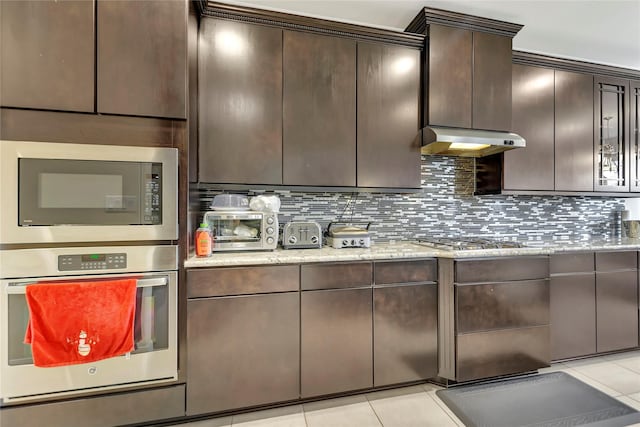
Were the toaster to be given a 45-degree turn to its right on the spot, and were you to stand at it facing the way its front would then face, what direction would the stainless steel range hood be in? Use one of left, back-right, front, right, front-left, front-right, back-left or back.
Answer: back-left

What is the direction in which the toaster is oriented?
toward the camera

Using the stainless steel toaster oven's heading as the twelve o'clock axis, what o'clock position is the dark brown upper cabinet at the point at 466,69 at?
The dark brown upper cabinet is roughly at 9 o'clock from the stainless steel toaster oven.

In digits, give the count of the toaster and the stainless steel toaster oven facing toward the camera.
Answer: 2

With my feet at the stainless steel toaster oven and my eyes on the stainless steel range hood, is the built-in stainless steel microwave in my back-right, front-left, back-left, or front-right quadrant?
back-right

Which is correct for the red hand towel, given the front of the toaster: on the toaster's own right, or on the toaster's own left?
on the toaster's own right

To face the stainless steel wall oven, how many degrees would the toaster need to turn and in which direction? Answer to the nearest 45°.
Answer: approximately 45° to its right

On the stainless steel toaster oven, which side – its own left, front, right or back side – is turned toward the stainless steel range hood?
left

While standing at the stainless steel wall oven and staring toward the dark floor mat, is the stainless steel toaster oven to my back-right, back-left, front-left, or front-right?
front-left

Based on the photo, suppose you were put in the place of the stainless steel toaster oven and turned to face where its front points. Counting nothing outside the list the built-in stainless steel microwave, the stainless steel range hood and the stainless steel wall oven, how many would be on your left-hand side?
1

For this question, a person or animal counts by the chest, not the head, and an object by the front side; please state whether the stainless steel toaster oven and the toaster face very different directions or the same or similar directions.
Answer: same or similar directions

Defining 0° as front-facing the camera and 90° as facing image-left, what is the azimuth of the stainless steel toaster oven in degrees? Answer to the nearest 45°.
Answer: approximately 0°

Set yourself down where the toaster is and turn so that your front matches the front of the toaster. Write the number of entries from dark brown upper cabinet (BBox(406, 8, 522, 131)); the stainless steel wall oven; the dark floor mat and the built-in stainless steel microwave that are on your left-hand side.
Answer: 2

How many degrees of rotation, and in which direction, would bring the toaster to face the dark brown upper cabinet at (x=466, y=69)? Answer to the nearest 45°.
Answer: approximately 90° to its left
